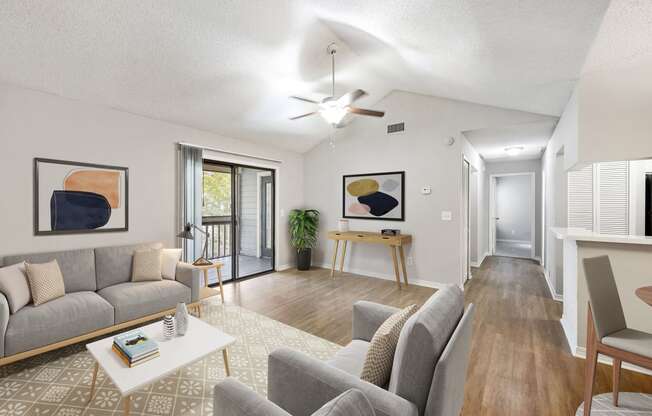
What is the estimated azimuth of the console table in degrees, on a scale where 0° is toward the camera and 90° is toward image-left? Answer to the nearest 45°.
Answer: approximately 45°

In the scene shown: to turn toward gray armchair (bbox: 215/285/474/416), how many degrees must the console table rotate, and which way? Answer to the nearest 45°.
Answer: approximately 45° to its left

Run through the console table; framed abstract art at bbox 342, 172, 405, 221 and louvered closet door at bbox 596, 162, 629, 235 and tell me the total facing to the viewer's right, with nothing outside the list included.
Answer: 0

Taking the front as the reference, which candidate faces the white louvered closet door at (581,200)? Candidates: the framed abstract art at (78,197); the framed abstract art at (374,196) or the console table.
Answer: the framed abstract art at (78,197)

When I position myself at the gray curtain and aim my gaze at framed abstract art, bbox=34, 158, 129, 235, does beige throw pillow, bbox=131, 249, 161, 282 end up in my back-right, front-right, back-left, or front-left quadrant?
front-left

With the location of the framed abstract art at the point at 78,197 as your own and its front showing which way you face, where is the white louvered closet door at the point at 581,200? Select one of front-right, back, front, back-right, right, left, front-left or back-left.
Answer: front

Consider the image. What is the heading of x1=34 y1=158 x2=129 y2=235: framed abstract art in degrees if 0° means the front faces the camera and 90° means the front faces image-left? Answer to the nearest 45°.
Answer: approximately 315°

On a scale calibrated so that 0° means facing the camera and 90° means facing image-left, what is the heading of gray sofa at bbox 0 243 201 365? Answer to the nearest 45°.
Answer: approximately 315°

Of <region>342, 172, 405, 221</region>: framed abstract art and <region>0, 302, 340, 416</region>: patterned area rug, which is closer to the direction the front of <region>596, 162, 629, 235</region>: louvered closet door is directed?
the patterned area rug

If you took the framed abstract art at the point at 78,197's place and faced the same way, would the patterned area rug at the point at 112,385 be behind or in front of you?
in front

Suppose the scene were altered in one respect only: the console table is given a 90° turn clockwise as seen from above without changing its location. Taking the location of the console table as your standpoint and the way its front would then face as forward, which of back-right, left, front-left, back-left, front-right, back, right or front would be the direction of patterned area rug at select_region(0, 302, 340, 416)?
left

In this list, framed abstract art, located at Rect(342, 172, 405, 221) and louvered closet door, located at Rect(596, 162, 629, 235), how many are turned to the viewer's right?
0

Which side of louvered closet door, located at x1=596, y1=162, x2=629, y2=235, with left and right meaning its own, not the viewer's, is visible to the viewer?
front

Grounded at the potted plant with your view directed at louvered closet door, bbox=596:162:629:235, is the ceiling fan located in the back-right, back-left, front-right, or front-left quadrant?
front-right

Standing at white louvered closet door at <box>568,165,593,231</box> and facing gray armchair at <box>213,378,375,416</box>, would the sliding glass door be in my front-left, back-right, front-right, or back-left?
front-right
